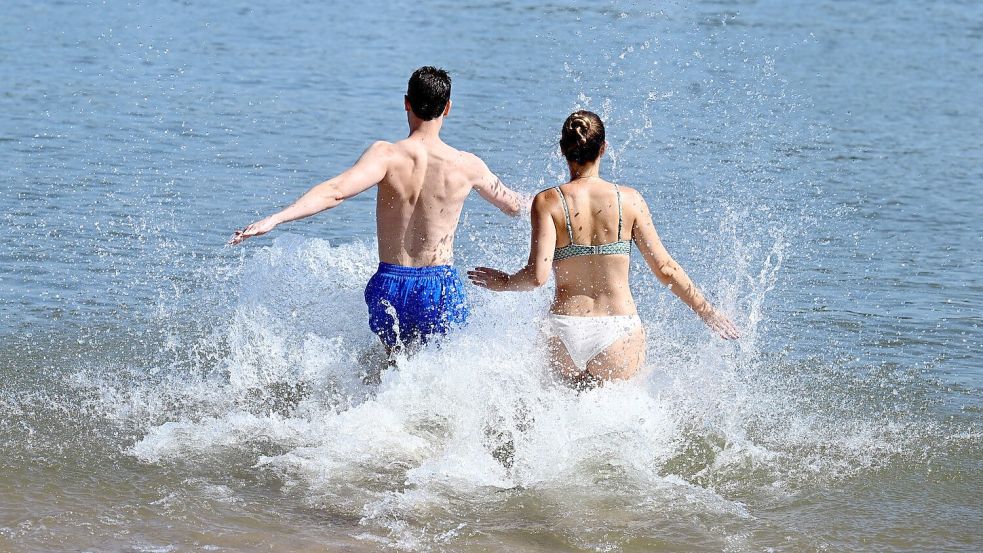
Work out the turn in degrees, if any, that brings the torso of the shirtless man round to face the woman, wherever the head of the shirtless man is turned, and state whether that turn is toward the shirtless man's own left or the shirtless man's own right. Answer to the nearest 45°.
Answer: approximately 135° to the shirtless man's own right

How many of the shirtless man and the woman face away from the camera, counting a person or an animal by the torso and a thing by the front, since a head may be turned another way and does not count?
2

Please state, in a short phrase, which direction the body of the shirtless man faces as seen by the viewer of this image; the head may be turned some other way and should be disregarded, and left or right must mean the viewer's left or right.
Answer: facing away from the viewer

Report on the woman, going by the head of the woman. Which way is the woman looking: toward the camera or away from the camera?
away from the camera

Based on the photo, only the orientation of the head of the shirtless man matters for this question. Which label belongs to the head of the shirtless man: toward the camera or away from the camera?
away from the camera

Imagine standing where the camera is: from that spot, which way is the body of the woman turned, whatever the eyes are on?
away from the camera

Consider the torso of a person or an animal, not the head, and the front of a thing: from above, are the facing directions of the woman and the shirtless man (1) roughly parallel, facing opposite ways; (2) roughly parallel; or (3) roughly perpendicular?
roughly parallel

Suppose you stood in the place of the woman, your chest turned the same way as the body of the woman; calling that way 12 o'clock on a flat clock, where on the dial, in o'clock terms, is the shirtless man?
The shirtless man is roughly at 10 o'clock from the woman.
